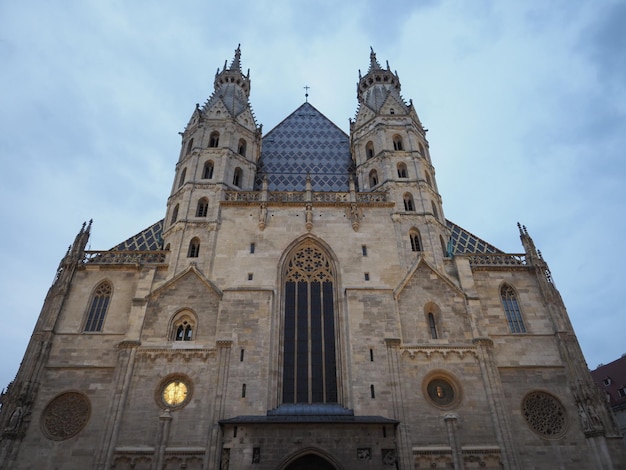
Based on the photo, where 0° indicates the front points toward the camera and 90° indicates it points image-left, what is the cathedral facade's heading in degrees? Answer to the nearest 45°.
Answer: approximately 0°
